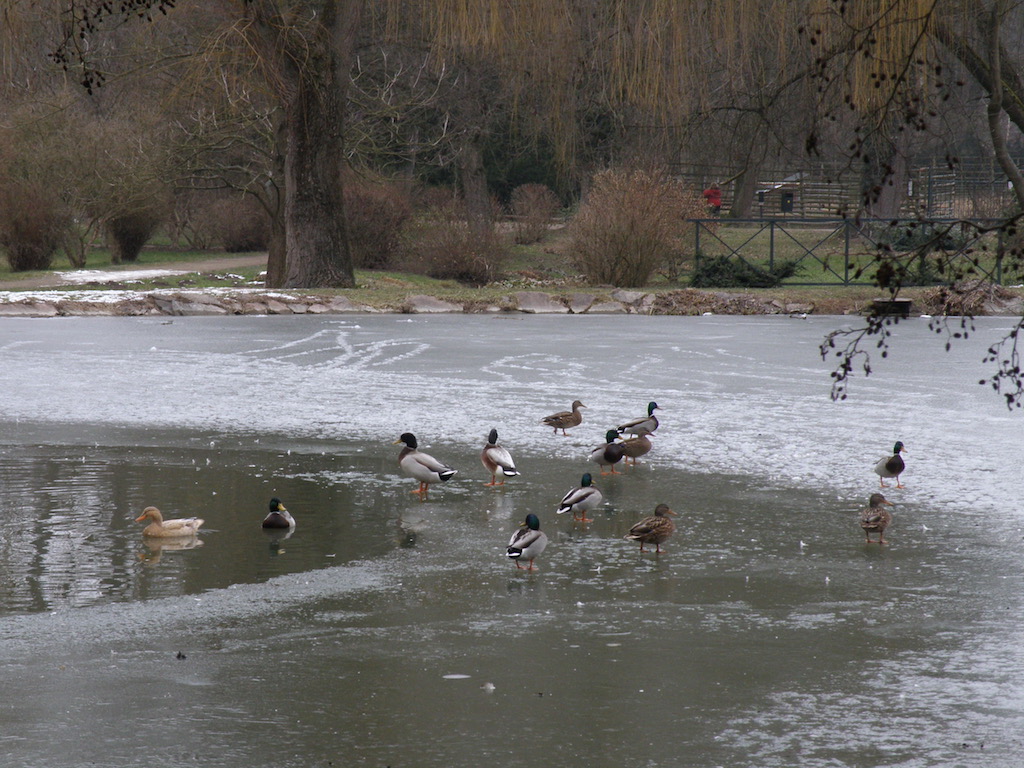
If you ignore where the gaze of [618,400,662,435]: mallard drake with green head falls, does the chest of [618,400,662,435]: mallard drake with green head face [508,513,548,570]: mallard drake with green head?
no

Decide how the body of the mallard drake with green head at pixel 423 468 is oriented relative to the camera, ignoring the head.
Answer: to the viewer's left

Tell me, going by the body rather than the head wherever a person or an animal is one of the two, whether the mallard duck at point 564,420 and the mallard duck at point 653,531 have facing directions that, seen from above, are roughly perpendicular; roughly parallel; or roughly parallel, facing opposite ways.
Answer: roughly parallel

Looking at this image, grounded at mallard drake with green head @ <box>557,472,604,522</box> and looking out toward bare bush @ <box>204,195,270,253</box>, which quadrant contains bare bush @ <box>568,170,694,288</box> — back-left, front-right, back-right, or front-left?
front-right

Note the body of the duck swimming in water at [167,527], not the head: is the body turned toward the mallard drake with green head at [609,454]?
no

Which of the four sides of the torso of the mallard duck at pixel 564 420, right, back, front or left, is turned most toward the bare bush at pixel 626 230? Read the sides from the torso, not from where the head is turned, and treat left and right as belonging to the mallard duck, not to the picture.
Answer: left

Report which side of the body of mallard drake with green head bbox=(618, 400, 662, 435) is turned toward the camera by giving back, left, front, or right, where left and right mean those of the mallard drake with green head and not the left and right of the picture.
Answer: right

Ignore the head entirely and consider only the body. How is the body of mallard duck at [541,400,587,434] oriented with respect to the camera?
to the viewer's right

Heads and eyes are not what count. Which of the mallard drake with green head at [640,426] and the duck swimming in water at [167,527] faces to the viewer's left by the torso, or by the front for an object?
the duck swimming in water

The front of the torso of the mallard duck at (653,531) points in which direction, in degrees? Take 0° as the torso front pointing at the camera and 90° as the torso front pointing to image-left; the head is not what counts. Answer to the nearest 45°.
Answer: approximately 270°

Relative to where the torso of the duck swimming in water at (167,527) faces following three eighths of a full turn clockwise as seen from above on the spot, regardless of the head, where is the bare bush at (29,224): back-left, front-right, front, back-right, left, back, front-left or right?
front-left

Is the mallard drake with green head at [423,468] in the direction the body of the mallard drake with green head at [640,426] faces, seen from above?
no

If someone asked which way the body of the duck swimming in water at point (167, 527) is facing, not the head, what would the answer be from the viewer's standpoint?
to the viewer's left
